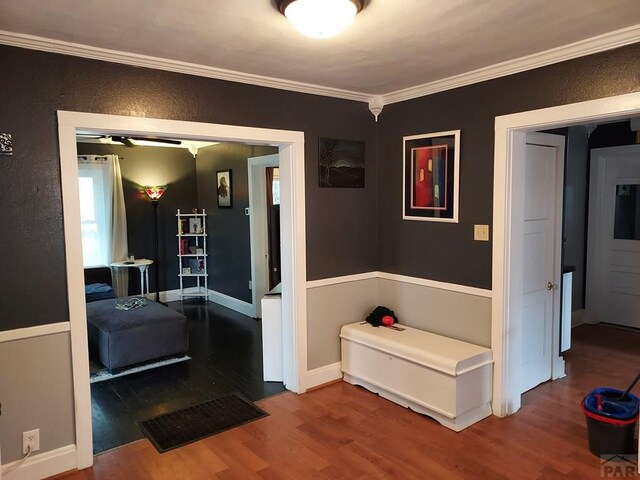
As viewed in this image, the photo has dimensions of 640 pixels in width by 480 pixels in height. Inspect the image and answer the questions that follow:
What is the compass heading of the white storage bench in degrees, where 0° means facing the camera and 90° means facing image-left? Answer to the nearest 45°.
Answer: approximately 45°

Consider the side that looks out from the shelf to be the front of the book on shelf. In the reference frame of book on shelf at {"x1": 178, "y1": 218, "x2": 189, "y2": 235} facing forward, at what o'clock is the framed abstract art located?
The framed abstract art is roughly at 11 o'clock from the book on shelf.

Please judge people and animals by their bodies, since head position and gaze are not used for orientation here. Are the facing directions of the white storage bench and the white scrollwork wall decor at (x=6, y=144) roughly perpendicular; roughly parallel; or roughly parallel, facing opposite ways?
roughly perpendicular

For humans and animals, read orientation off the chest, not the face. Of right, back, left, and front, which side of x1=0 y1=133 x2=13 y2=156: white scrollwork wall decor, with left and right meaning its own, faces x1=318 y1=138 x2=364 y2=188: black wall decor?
left

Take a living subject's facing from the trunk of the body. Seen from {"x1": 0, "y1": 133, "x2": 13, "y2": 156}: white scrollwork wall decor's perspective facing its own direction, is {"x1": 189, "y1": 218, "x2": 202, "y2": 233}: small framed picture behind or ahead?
behind

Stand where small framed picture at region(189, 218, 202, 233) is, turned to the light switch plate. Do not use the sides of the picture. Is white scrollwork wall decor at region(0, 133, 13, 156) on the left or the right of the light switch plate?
right

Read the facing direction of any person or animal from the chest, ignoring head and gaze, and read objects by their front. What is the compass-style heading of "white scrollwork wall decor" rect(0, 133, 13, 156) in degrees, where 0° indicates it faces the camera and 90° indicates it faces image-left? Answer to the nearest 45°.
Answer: approximately 0°

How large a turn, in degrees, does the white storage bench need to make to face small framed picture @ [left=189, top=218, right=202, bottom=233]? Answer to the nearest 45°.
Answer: approximately 90° to its right

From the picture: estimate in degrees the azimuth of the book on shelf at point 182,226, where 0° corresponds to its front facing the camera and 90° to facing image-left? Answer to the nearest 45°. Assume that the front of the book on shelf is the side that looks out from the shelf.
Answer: approximately 0°

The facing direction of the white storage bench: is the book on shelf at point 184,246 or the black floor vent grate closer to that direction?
the black floor vent grate
